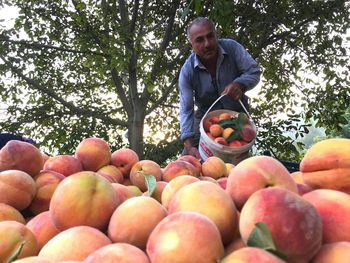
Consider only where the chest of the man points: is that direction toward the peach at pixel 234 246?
yes

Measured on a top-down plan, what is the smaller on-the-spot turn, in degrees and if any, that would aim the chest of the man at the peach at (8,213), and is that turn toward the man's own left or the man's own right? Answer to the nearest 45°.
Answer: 0° — they already face it

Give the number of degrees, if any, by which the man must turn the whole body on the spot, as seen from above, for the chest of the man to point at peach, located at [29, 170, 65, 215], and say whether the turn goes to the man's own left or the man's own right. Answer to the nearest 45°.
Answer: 0° — they already face it

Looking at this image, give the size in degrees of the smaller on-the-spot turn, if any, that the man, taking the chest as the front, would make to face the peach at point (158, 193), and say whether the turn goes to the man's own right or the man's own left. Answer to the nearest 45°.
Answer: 0° — they already face it

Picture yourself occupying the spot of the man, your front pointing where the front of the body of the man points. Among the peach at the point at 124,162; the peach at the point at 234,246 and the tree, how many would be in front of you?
2

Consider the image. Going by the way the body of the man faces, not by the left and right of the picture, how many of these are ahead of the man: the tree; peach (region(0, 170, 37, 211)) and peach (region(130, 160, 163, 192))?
2

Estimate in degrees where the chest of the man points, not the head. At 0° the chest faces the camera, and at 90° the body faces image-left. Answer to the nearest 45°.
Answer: approximately 0°

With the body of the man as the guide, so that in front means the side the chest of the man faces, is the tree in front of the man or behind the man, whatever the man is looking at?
behind

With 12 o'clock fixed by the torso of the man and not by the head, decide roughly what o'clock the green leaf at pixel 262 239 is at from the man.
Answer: The green leaf is roughly at 12 o'clock from the man.
